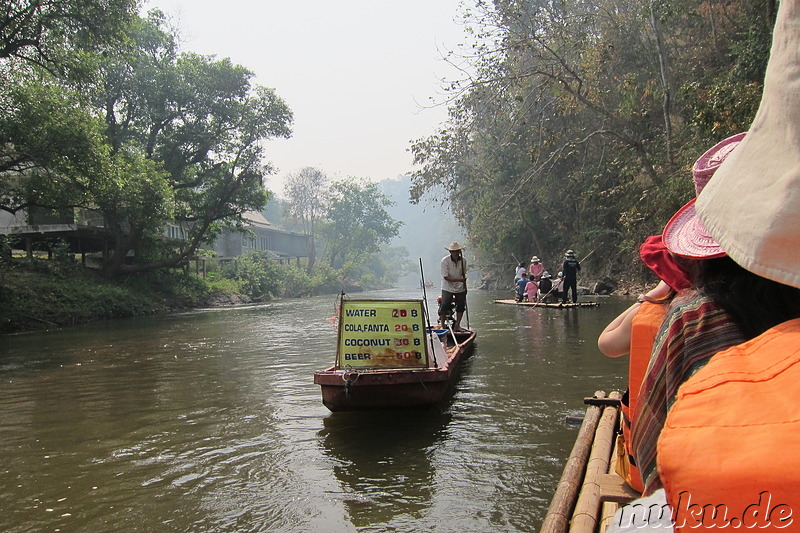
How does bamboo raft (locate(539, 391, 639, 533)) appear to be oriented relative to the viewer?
away from the camera

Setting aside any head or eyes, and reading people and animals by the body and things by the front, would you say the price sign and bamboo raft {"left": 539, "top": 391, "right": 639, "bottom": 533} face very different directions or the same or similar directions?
very different directions

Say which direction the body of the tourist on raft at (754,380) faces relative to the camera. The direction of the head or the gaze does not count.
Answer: away from the camera

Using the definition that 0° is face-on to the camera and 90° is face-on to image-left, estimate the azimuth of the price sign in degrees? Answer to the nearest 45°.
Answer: approximately 0°

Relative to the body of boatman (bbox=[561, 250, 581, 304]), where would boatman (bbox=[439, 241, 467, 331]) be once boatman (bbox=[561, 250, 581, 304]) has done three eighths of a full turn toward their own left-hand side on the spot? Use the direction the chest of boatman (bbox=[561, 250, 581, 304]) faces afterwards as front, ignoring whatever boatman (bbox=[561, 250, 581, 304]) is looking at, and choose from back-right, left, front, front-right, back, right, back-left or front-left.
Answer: front-left

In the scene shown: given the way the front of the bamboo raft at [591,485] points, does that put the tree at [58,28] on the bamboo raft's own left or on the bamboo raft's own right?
on the bamboo raft's own left

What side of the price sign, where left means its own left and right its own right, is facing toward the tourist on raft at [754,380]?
front

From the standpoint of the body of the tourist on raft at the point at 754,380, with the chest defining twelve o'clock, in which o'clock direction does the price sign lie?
The price sign is roughly at 11 o'clock from the tourist on raft.

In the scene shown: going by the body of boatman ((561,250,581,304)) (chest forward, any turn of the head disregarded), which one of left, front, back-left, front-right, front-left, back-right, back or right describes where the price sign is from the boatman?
back

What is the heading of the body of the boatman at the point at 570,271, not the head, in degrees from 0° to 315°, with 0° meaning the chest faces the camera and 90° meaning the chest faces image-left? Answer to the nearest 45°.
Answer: approximately 180°

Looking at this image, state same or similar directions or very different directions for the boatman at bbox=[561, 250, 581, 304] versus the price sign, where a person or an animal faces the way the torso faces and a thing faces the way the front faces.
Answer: very different directions

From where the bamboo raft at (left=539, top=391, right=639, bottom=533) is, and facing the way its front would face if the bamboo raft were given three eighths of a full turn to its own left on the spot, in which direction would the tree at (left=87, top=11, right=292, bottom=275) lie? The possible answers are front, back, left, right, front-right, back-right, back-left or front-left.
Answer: right

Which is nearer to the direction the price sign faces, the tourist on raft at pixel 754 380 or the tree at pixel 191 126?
the tourist on raft

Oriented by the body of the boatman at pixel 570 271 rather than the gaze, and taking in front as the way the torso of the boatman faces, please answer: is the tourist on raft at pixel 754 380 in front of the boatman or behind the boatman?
behind

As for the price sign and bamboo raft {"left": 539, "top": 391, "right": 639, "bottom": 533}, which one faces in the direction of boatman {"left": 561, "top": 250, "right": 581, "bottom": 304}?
the bamboo raft

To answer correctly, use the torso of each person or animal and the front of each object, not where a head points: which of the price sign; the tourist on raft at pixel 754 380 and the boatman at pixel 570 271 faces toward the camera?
the price sign
